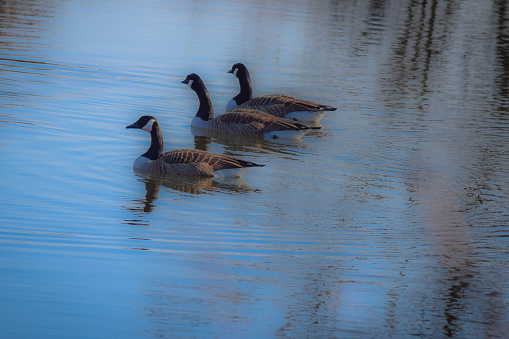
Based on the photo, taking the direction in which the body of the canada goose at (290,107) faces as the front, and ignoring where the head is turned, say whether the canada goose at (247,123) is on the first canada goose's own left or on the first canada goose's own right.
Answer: on the first canada goose's own left

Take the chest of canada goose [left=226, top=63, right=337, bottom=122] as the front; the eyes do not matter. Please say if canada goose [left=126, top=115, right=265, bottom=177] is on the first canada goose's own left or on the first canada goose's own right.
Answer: on the first canada goose's own left

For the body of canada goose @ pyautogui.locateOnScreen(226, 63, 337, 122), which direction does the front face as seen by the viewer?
to the viewer's left

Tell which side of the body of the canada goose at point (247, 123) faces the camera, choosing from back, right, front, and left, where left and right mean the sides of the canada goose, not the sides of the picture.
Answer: left

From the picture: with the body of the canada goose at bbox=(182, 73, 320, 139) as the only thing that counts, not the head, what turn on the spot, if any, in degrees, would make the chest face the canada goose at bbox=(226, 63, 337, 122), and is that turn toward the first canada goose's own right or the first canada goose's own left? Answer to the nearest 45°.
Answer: approximately 135° to the first canada goose's own right

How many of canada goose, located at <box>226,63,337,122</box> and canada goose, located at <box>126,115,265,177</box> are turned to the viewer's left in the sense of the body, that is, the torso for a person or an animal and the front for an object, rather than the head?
2

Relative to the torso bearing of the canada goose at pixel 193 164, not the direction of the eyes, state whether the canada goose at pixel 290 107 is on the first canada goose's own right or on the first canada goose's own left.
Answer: on the first canada goose's own right

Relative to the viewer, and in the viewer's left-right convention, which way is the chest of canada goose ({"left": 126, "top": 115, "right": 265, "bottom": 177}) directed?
facing to the left of the viewer
